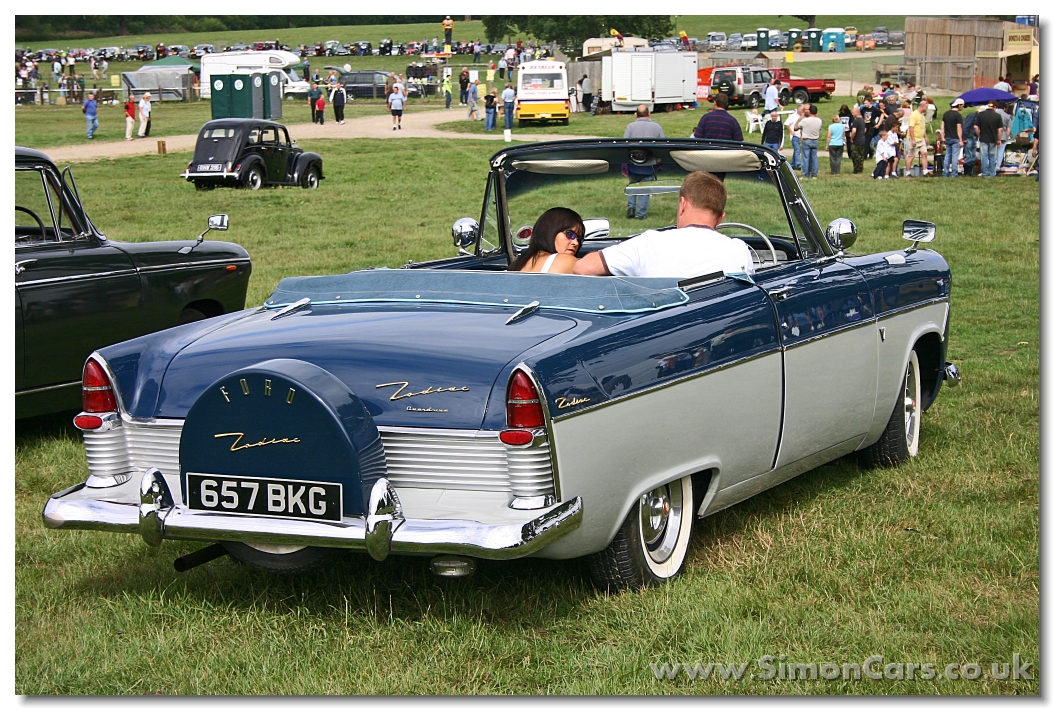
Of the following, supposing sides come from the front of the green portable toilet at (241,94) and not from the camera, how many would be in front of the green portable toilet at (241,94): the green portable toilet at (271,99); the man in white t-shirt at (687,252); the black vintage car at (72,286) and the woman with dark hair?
3

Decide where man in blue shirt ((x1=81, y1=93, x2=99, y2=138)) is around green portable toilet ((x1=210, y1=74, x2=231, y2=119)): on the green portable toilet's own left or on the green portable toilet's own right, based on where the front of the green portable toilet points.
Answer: on the green portable toilet's own right

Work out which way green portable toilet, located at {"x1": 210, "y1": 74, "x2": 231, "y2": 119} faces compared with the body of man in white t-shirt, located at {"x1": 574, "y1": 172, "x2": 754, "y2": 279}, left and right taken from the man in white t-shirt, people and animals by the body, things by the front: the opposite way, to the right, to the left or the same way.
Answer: the opposite way

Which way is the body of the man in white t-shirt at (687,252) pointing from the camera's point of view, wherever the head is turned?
away from the camera

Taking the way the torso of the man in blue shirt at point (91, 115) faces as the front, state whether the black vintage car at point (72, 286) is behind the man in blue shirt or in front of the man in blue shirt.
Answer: in front

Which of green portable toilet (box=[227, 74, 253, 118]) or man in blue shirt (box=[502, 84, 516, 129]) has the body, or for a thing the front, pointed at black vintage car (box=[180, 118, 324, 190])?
the green portable toilet

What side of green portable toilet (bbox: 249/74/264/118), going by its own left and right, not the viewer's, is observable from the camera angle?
front

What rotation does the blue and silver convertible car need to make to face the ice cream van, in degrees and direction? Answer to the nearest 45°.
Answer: approximately 45° to its left

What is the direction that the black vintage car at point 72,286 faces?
to the viewer's right

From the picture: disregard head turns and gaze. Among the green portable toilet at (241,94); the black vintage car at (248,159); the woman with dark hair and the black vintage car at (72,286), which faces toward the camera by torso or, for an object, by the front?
the green portable toilet

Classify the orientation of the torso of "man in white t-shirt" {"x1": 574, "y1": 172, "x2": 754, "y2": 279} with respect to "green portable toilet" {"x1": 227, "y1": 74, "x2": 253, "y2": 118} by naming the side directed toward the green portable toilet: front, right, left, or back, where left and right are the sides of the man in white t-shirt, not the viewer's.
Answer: front

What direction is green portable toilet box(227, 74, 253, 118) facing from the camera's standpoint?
toward the camera

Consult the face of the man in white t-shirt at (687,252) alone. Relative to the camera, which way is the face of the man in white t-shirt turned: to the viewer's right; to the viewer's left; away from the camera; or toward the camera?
away from the camera
